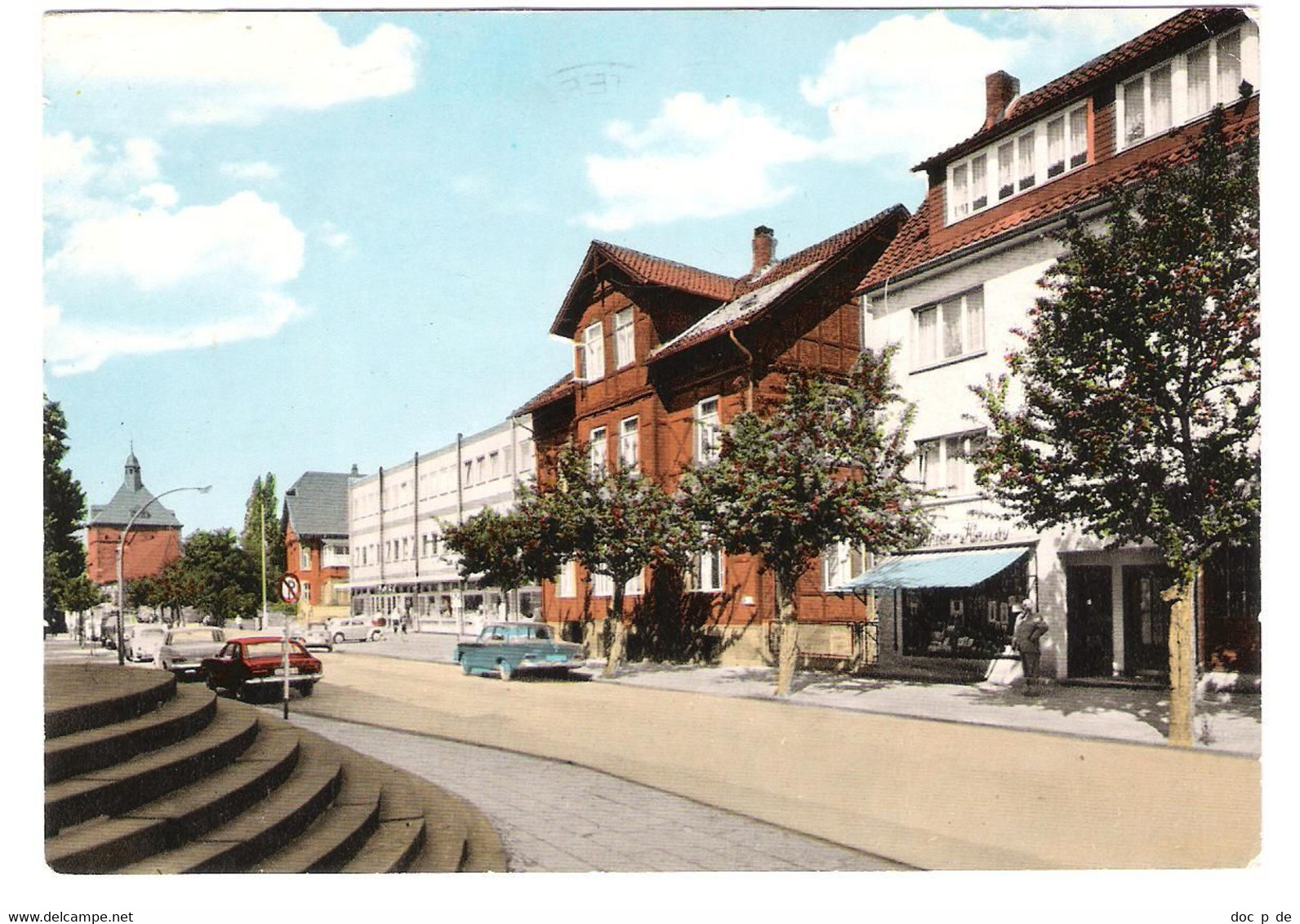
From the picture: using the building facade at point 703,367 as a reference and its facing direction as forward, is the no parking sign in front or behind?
in front

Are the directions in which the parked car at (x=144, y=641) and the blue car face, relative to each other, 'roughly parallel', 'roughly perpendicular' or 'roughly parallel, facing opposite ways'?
roughly parallel, facing opposite ways

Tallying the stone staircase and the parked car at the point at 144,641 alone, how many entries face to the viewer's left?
0

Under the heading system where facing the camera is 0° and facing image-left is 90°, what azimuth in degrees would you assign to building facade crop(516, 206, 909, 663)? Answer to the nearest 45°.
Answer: approximately 45°

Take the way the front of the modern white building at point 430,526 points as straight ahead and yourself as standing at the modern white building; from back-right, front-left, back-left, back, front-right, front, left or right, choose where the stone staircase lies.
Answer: front-left

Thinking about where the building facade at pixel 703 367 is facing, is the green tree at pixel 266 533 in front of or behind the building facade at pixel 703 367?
in front

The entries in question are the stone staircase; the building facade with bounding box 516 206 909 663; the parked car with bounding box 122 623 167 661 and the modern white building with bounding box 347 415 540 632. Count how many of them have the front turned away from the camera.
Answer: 0

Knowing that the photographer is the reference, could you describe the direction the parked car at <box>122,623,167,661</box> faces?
facing the viewer and to the right of the viewer

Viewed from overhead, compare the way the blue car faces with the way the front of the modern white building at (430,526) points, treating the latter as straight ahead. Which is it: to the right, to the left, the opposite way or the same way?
to the right
